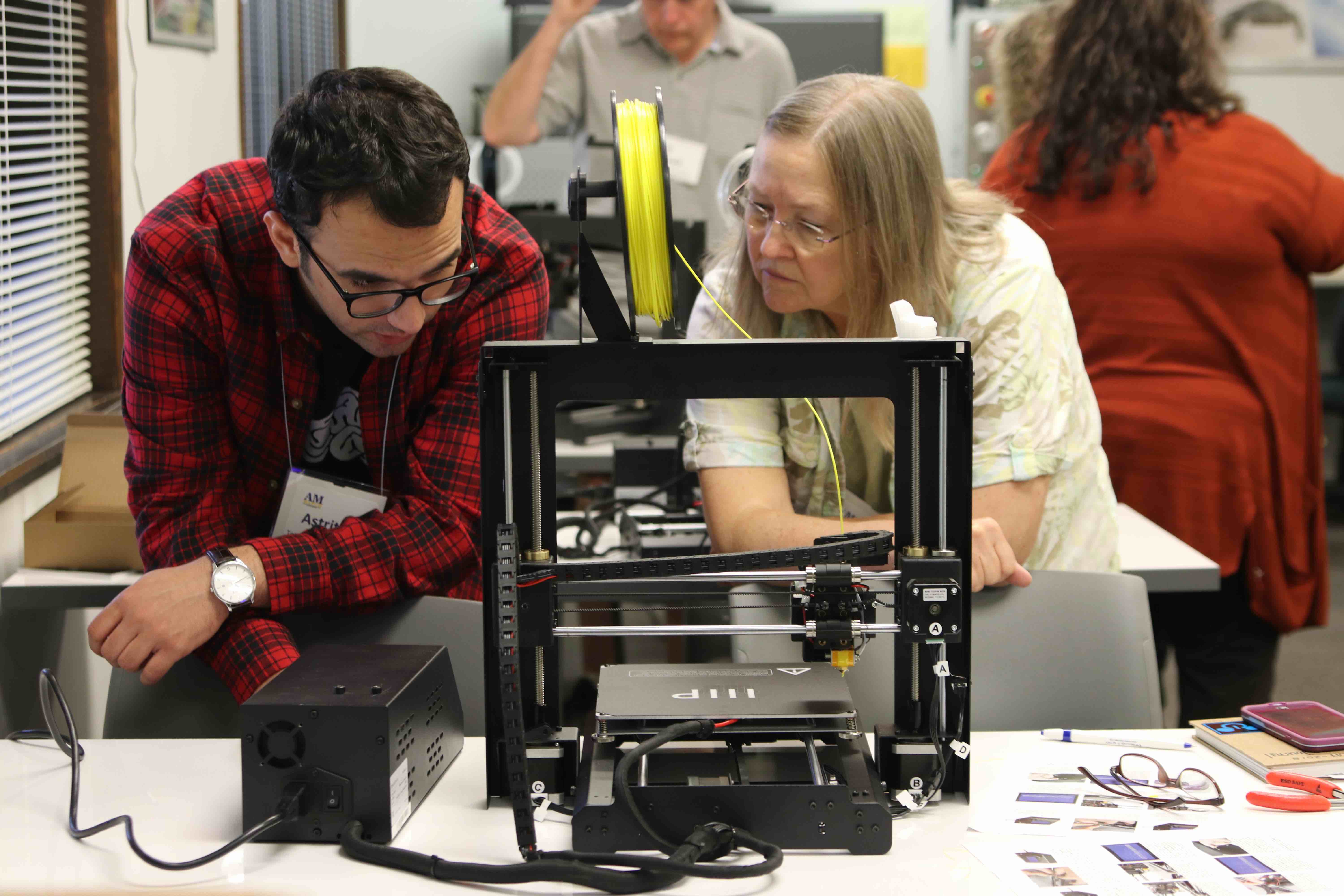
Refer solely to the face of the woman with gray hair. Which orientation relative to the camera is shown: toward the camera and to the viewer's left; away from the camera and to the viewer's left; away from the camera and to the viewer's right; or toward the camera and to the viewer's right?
toward the camera and to the viewer's left

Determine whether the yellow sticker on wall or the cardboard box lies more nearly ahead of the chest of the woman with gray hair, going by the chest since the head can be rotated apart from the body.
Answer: the cardboard box

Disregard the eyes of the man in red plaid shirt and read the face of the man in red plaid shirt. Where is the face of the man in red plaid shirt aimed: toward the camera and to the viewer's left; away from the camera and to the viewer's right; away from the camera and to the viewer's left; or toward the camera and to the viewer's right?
toward the camera and to the viewer's right

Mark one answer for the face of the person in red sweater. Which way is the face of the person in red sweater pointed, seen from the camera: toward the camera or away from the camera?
away from the camera
